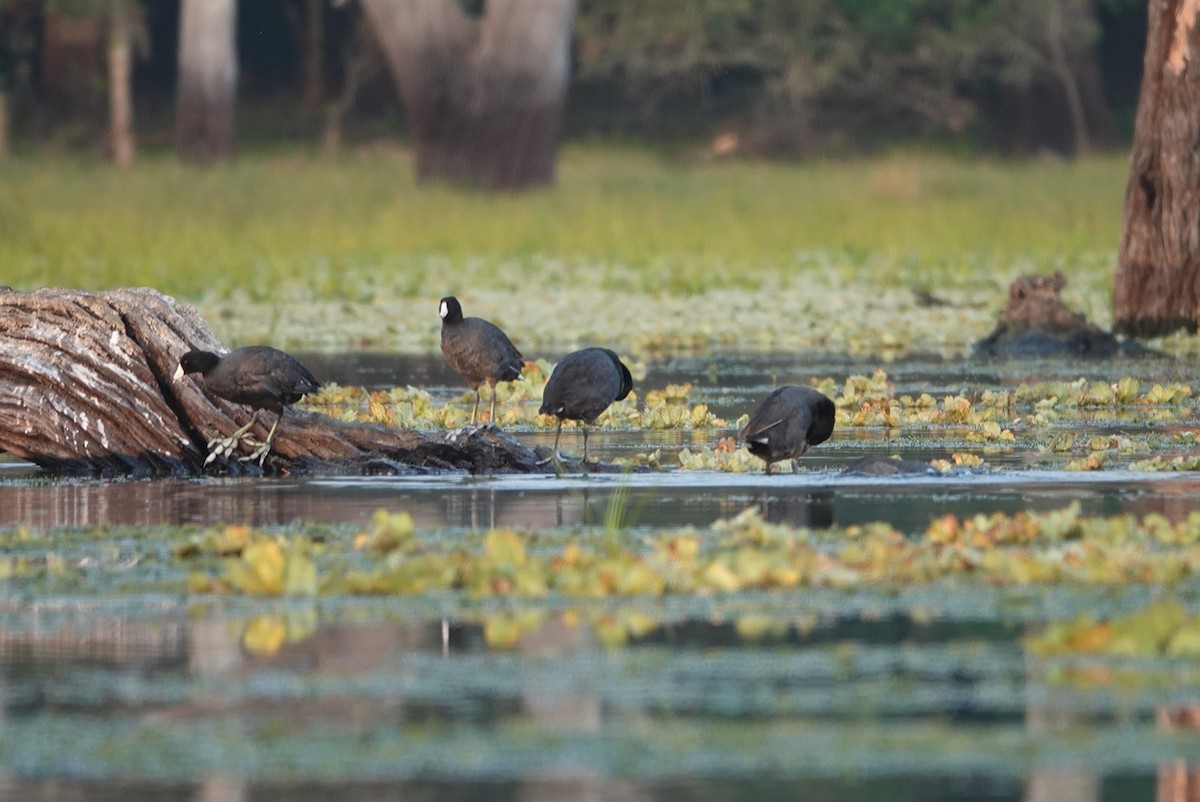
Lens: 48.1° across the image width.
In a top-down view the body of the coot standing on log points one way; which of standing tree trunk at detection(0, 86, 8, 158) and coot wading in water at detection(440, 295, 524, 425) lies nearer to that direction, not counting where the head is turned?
the standing tree trunk

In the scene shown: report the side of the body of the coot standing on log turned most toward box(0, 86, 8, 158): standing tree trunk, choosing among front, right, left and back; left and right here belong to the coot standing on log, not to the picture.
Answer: right

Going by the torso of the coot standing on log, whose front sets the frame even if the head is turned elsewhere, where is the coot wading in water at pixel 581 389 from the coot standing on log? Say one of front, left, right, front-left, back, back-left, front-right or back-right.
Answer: back

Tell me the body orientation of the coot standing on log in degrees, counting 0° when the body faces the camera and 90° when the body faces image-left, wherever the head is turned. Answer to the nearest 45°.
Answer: approximately 90°

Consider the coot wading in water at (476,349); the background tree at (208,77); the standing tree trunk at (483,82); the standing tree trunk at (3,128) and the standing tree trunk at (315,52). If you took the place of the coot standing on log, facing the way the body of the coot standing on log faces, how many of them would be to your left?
0

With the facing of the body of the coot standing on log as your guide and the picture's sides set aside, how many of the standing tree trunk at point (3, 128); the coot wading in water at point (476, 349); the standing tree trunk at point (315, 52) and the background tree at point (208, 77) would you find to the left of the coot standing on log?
0

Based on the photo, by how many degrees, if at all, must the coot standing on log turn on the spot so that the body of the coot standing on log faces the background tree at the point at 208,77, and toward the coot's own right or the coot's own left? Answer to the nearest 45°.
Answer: approximately 90° to the coot's own right

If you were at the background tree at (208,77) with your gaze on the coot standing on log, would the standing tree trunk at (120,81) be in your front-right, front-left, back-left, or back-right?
back-right

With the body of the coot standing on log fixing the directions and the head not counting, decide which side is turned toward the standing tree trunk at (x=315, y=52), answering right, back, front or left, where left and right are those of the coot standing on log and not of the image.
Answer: right

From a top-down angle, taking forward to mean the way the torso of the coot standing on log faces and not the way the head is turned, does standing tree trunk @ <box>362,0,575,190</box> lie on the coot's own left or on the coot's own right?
on the coot's own right

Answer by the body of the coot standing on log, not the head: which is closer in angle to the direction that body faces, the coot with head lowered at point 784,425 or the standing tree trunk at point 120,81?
the standing tree trunk

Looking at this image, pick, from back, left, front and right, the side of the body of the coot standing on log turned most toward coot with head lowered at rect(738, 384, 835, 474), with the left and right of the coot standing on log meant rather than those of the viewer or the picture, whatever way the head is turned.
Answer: back
